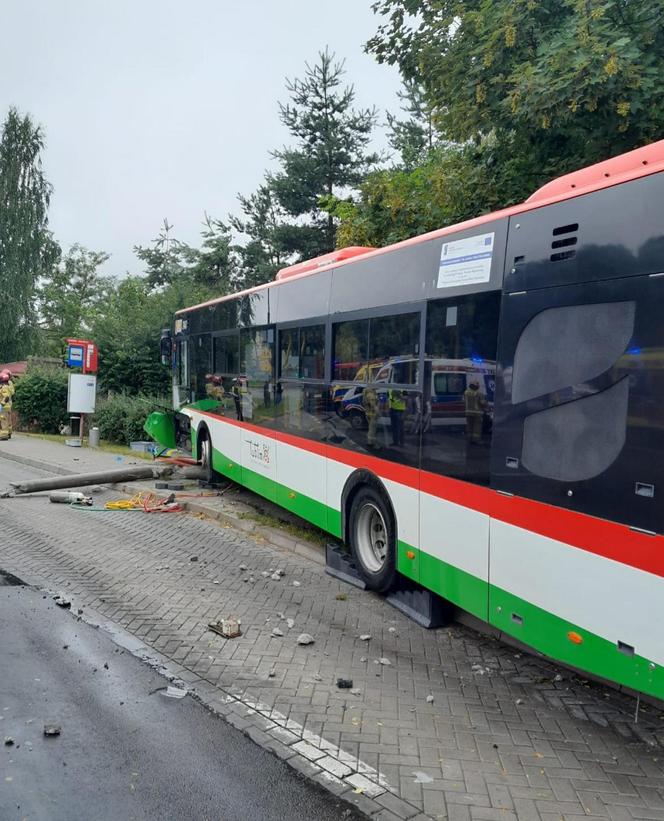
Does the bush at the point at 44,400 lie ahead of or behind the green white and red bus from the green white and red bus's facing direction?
ahead

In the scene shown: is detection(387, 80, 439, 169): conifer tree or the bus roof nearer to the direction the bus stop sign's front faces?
the bus roof

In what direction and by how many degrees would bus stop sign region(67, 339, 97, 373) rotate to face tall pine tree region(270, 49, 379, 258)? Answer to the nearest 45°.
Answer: approximately 135° to its left

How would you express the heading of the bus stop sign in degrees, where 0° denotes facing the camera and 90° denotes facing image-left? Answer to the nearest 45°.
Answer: approximately 0°

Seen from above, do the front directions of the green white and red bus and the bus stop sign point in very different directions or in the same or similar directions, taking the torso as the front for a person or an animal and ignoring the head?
very different directions

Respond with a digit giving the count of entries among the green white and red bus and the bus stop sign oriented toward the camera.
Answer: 1

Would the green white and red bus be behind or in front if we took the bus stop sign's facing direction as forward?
in front

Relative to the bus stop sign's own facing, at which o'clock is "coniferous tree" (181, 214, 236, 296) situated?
The coniferous tree is roughly at 7 o'clock from the bus stop sign.

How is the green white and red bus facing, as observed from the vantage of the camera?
facing away from the viewer and to the left of the viewer
